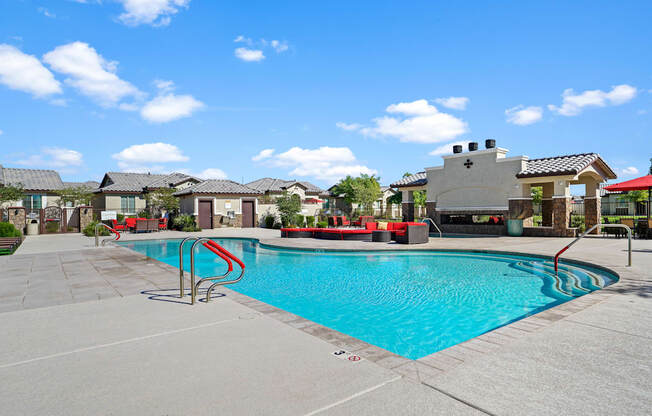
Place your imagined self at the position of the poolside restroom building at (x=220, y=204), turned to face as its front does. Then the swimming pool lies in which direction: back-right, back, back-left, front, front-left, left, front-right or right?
front

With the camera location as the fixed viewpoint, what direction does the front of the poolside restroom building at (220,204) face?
facing the viewer

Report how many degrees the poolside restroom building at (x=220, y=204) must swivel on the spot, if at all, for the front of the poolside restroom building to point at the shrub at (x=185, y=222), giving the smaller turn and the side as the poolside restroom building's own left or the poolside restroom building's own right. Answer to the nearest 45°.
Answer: approximately 45° to the poolside restroom building's own right

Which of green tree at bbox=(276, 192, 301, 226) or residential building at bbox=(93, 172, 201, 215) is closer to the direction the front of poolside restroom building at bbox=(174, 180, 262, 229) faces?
the green tree

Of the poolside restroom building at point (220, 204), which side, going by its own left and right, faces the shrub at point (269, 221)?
left

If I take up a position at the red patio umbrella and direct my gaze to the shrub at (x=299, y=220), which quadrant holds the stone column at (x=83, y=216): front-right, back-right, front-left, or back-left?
front-left

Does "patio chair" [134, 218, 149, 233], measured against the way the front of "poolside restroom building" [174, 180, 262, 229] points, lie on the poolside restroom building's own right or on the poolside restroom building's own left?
on the poolside restroom building's own right

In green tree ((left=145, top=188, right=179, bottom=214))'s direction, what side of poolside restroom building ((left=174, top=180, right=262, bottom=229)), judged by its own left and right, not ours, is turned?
right
